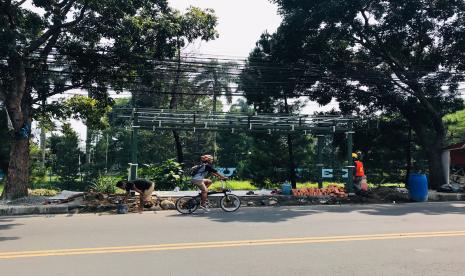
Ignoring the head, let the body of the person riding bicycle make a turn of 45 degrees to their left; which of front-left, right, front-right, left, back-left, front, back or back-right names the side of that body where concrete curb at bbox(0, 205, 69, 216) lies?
back-left

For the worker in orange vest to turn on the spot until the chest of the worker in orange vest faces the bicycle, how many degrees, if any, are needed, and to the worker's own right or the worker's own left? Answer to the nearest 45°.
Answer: approximately 45° to the worker's own left

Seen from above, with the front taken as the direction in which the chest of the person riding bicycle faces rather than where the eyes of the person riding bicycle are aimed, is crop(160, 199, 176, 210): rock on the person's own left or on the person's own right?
on the person's own left

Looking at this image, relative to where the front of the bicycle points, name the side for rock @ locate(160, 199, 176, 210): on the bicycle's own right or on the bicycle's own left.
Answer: on the bicycle's own left

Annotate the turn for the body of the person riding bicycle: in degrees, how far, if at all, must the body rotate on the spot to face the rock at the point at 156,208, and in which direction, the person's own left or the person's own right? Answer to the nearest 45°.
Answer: approximately 135° to the person's own left

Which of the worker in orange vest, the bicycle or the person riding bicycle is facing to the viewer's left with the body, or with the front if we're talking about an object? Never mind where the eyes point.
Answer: the worker in orange vest

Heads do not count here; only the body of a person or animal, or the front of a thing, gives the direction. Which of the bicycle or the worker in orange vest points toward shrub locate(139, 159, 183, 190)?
the worker in orange vest

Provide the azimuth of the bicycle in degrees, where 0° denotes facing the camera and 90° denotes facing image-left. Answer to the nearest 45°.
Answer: approximately 270°

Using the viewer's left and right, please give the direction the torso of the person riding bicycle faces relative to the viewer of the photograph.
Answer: facing to the right of the viewer

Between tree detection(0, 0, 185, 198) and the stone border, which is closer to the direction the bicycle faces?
the stone border

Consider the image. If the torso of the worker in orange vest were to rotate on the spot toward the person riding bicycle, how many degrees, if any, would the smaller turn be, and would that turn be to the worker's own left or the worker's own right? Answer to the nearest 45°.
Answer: approximately 45° to the worker's own left

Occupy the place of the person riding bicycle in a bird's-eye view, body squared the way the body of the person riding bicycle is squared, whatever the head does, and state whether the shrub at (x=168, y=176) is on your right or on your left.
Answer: on your left

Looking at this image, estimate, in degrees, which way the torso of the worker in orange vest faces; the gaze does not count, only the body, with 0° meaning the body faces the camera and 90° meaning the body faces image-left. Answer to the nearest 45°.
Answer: approximately 90°

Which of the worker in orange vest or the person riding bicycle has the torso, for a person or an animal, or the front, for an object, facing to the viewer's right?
the person riding bicycle
